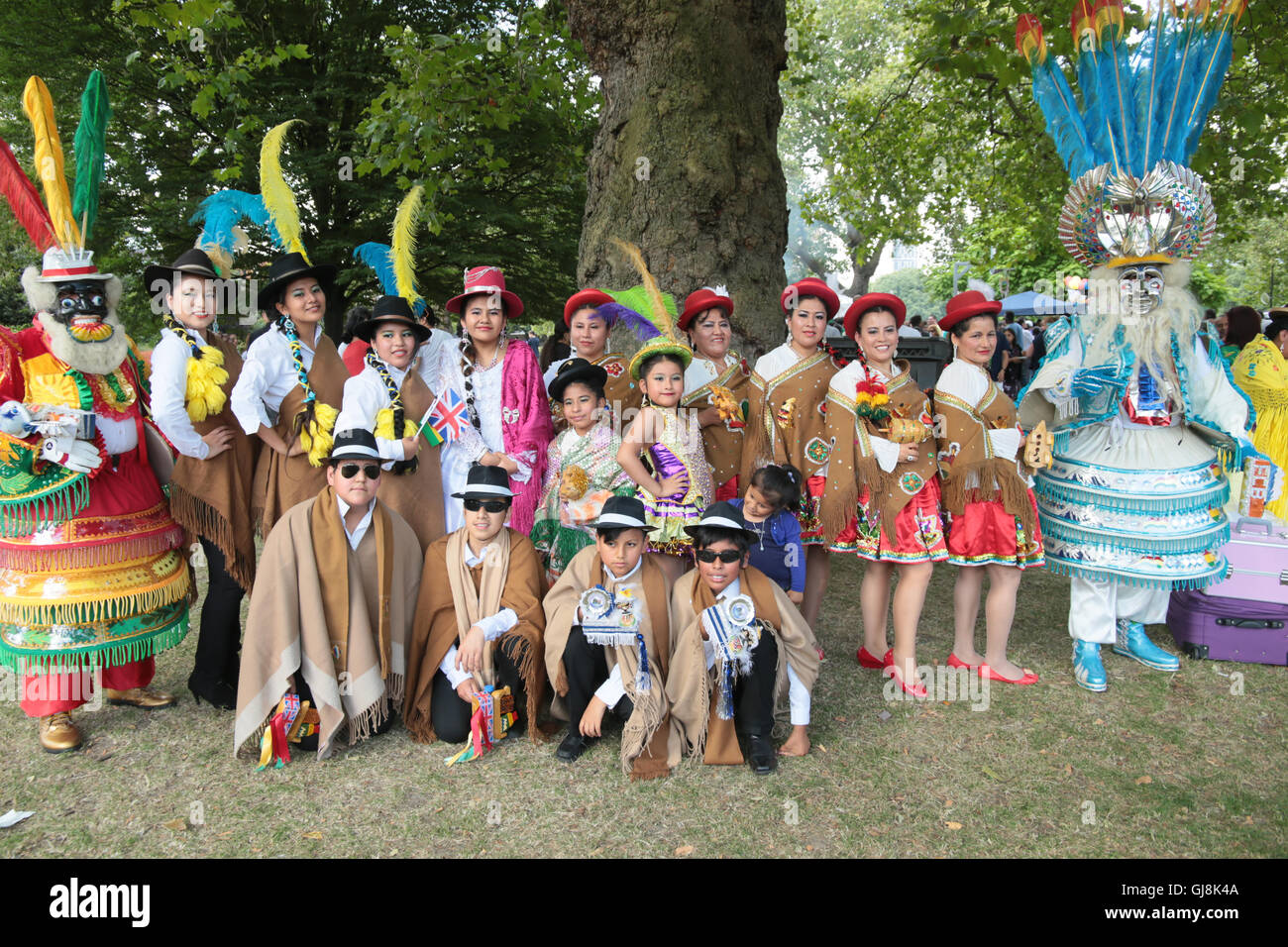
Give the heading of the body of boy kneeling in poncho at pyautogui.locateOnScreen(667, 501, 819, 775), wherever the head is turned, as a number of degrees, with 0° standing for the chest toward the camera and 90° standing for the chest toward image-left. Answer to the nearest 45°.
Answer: approximately 0°

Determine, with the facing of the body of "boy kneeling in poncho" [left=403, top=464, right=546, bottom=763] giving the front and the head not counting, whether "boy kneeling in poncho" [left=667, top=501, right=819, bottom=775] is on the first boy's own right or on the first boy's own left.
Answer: on the first boy's own left

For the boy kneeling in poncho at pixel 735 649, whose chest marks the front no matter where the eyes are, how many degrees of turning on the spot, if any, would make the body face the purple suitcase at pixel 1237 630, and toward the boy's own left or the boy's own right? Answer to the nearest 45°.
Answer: approximately 135° to the boy's own left

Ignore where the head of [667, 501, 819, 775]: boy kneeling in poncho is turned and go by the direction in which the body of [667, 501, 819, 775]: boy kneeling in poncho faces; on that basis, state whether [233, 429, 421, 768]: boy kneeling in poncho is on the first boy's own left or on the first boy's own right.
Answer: on the first boy's own right

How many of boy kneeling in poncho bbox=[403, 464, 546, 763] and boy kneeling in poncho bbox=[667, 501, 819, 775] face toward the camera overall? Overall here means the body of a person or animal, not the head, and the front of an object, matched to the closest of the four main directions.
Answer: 2
